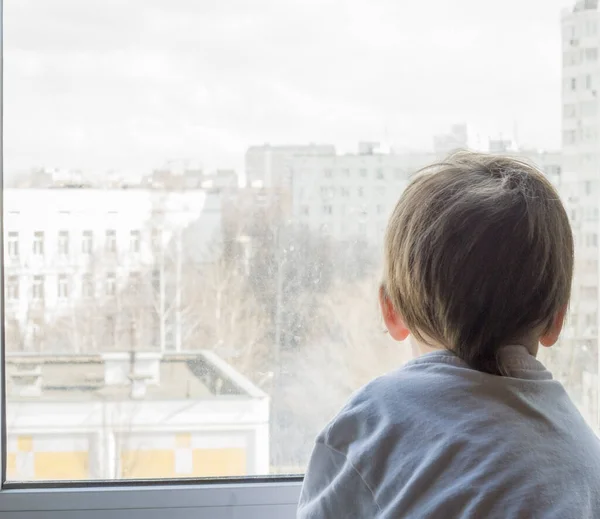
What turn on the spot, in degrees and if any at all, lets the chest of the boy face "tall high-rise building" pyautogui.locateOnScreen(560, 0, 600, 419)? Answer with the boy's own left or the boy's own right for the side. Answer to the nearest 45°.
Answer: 0° — they already face it

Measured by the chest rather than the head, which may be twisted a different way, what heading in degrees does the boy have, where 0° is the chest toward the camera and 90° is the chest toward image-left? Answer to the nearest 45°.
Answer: approximately 180°
